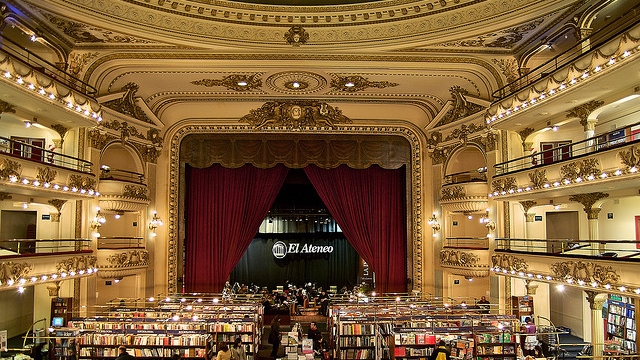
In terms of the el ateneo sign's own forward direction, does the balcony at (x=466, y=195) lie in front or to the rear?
in front

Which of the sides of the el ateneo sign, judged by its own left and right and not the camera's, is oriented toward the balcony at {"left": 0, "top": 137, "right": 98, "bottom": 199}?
front

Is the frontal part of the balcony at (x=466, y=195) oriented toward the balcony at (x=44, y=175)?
yes

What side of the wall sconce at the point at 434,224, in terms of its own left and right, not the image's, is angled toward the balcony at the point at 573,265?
front

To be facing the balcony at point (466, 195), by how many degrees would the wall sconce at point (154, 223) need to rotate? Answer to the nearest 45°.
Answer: approximately 45° to its left

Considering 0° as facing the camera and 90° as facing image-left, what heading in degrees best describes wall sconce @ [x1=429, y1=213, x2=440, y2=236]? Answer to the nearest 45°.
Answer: approximately 0°

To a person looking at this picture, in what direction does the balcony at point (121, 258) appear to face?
facing the viewer and to the right of the viewer

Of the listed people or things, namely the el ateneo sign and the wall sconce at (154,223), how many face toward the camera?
2

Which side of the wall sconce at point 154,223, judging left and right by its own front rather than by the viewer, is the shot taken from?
front

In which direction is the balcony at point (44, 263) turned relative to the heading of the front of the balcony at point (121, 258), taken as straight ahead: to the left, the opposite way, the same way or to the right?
the same way

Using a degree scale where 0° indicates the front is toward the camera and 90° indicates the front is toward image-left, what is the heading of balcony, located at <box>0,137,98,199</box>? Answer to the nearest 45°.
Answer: approximately 315°

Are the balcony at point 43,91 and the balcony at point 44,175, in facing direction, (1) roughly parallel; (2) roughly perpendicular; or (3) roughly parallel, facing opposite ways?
roughly parallel

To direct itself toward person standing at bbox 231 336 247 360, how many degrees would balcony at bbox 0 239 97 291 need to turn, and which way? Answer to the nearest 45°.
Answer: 0° — it already faces them

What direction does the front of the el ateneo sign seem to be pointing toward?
toward the camera

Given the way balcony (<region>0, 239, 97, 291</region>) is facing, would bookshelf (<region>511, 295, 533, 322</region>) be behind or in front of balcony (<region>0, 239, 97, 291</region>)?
in front

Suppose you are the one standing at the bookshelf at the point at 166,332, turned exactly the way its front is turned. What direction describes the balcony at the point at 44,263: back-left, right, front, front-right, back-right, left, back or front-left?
right
